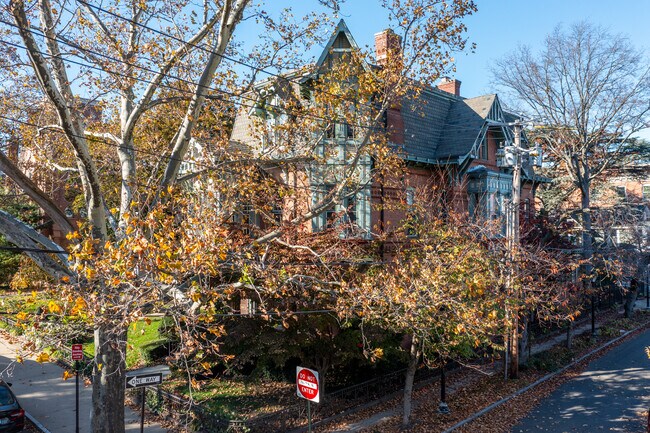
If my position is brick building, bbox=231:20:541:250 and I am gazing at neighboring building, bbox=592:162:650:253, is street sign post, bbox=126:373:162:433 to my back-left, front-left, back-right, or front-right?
back-right

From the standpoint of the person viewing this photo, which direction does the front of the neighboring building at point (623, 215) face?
facing the viewer and to the left of the viewer

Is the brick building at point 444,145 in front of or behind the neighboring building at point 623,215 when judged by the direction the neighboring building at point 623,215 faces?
in front

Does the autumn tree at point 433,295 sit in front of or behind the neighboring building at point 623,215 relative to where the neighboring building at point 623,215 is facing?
in front

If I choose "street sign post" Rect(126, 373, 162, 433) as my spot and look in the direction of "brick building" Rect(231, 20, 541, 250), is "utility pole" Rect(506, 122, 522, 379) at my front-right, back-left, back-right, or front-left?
front-right

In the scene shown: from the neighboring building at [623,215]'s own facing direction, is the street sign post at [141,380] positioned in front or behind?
in front
